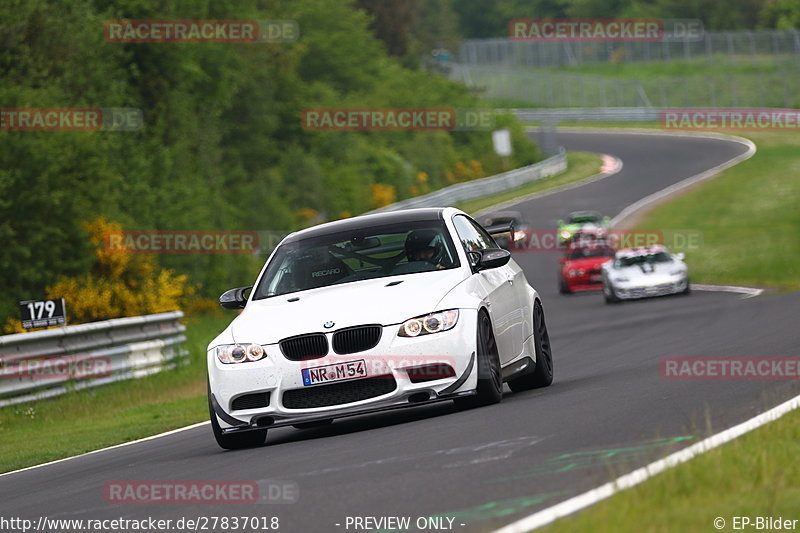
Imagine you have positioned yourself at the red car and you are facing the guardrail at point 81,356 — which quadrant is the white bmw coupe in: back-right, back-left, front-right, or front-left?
front-left

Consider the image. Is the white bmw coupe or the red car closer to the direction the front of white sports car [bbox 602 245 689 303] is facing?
the white bmw coupe

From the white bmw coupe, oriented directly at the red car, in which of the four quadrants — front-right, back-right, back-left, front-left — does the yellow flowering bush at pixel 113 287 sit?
front-left

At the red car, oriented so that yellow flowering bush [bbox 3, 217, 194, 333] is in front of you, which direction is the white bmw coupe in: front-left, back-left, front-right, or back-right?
front-left

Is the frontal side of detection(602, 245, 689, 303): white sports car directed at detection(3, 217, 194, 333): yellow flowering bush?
no

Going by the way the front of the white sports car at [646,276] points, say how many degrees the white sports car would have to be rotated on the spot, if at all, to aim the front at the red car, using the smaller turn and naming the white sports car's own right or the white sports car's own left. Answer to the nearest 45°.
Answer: approximately 180°

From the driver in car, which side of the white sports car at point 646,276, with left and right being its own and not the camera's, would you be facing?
front

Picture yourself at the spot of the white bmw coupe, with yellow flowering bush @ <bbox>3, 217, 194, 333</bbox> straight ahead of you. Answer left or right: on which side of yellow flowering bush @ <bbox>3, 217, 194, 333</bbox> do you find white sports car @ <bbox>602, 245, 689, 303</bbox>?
right

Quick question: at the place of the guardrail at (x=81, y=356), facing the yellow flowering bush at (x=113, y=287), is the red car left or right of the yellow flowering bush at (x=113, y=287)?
right

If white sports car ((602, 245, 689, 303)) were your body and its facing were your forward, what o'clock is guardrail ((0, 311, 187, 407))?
The guardrail is roughly at 1 o'clock from the white sports car.

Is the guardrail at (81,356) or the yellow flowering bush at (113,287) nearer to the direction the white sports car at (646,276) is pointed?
the guardrail

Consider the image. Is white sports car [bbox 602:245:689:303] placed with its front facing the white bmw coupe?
yes

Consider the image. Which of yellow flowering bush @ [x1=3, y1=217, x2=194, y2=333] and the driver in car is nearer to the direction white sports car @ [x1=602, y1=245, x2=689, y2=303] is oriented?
the driver in car

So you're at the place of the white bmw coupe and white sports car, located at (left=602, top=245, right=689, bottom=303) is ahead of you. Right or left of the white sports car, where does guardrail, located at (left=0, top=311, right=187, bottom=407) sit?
left
